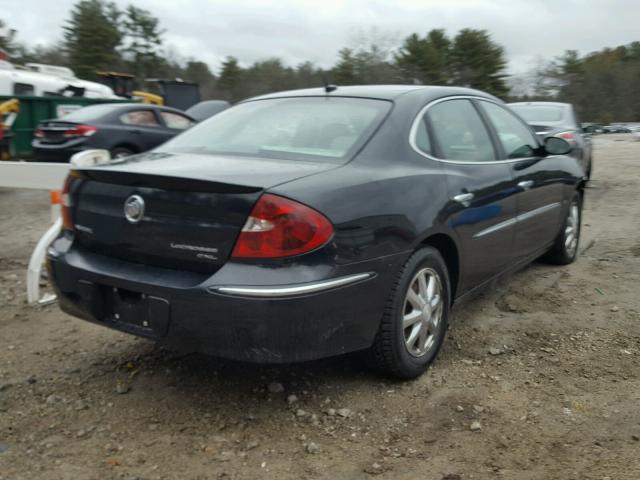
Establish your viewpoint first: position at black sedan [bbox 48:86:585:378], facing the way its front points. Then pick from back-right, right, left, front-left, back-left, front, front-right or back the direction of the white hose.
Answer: left

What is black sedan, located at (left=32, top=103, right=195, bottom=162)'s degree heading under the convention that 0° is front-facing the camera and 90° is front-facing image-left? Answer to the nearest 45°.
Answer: approximately 225°

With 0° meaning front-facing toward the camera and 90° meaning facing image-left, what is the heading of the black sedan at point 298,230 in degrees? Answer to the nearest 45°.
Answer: approximately 225°

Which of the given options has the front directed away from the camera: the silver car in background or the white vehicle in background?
the silver car in background

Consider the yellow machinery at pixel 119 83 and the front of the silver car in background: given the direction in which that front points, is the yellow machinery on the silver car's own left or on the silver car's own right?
on the silver car's own left

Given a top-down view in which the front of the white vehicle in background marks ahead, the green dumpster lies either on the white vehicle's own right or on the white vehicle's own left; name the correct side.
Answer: on the white vehicle's own right

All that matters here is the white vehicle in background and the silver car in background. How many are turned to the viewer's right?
1

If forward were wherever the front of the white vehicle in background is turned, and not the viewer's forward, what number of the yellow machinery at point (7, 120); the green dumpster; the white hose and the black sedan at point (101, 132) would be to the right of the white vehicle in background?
4

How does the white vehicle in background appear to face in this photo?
to the viewer's right

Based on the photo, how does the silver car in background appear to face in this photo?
away from the camera
